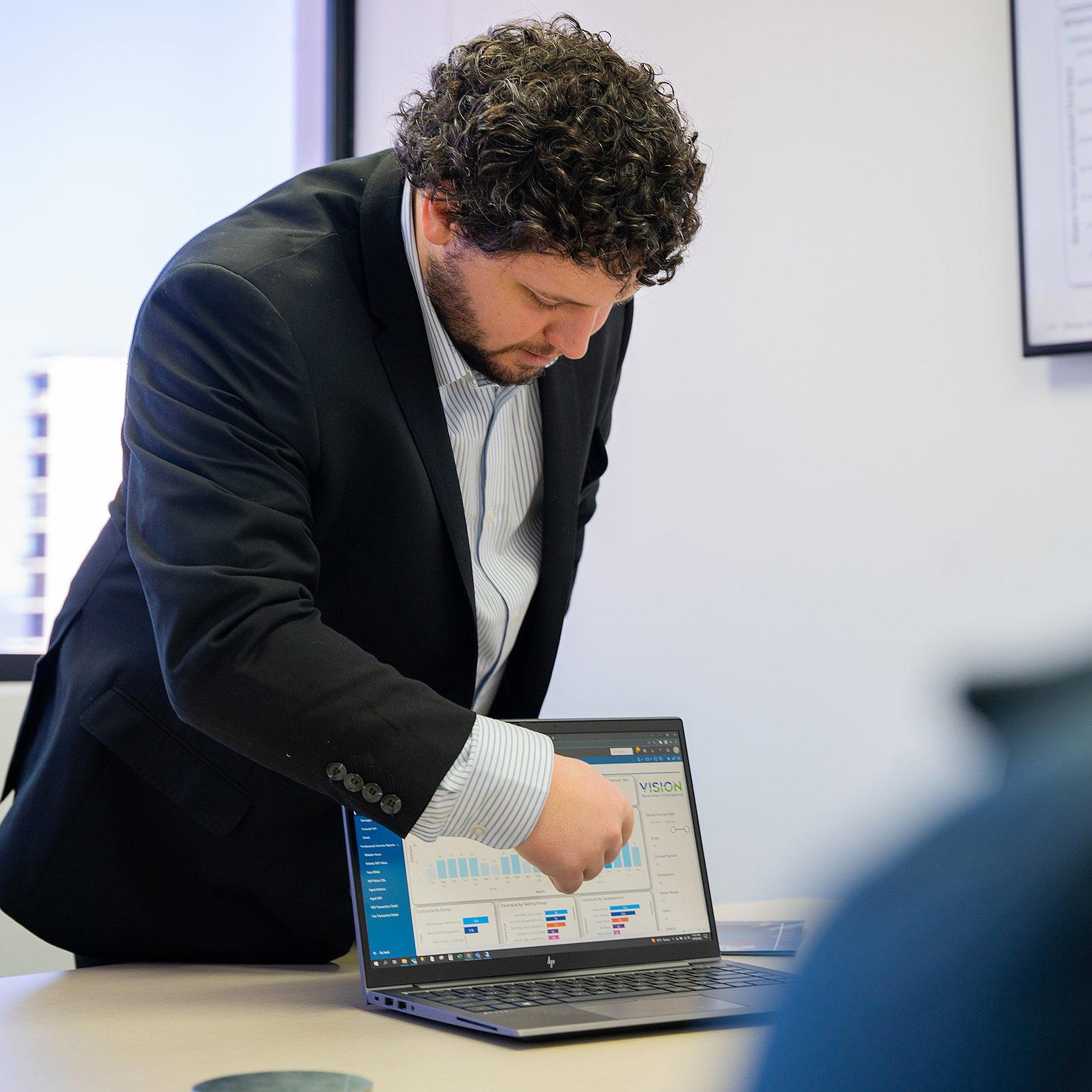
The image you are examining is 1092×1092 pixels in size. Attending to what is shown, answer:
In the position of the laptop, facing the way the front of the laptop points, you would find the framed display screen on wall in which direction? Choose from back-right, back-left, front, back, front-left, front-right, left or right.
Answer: left

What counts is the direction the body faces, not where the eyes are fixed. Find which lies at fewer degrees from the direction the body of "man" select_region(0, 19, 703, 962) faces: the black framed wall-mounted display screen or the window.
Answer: the black framed wall-mounted display screen

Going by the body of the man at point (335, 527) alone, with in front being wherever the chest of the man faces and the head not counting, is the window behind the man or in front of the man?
behind

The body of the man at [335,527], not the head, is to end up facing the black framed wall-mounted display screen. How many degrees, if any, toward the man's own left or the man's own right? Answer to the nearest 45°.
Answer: approximately 90° to the man's own left

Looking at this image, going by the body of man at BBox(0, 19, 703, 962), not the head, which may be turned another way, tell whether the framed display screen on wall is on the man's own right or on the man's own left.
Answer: on the man's own left

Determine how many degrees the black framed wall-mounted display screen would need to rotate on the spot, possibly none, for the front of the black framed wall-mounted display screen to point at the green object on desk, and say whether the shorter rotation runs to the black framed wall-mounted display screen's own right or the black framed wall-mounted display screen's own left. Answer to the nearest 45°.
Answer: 0° — it already faces it

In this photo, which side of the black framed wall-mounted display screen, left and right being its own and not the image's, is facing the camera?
front

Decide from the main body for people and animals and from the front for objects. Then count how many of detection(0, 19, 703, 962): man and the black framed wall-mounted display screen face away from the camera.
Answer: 0

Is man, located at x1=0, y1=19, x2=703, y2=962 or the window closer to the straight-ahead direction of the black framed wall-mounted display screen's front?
the man

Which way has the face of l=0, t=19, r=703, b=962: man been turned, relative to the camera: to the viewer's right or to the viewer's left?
to the viewer's right

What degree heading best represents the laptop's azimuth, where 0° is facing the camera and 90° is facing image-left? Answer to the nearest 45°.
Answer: approximately 315°

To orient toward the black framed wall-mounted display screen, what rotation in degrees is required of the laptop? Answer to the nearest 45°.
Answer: approximately 90° to its left

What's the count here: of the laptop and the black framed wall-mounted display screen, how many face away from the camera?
0
